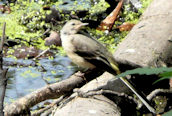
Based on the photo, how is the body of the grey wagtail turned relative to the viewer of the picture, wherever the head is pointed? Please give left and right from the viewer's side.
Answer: facing to the left of the viewer
